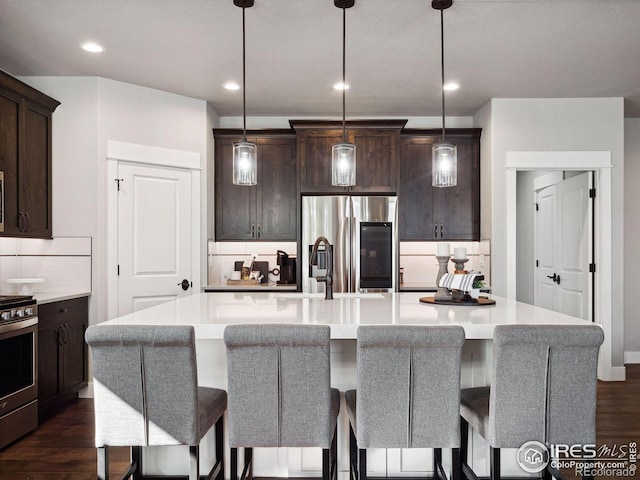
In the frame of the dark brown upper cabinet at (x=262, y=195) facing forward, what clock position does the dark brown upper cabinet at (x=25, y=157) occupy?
the dark brown upper cabinet at (x=25, y=157) is roughly at 2 o'clock from the dark brown upper cabinet at (x=262, y=195).

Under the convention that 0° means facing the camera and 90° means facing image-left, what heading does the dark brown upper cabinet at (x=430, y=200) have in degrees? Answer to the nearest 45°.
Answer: approximately 0°

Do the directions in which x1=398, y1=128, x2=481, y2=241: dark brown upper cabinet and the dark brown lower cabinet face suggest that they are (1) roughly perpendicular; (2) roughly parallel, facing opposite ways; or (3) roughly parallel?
roughly perpendicular

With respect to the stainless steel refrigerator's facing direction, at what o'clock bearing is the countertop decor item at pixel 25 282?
The countertop decor item is roughly at 2 o'clock from the stainless steel refrigerator.

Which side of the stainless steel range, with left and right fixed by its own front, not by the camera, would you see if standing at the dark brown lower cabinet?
left

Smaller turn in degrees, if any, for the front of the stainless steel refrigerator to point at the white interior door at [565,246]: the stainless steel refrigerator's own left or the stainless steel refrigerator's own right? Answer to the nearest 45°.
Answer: approximately 90° to the stainless steel refrigerator's own left

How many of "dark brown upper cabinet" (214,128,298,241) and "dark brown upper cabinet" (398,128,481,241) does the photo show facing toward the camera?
2

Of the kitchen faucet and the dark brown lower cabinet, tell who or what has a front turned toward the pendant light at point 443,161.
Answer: the dark brown lower cabinet
